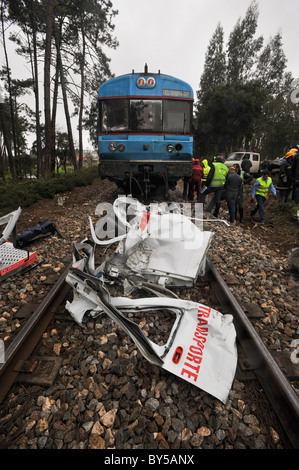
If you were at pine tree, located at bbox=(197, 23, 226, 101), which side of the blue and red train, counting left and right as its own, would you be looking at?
back

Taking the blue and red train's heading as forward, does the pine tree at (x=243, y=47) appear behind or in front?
behind

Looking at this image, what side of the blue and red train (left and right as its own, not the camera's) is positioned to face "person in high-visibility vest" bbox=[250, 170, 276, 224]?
left

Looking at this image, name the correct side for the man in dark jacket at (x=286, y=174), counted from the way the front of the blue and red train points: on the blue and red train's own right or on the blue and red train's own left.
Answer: on the blue and red train's own left

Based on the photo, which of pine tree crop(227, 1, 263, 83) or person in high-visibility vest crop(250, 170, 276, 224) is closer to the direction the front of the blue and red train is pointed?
the person in high-visibility vest

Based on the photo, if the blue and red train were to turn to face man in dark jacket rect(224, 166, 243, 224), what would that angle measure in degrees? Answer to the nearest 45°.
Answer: approximately 90° to its left

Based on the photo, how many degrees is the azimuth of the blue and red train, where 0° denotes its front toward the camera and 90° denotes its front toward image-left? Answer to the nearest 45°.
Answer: approximately 0°

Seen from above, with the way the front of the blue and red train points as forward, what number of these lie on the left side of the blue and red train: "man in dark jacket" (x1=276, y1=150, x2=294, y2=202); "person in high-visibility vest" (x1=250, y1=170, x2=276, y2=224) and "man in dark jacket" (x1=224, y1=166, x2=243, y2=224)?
3

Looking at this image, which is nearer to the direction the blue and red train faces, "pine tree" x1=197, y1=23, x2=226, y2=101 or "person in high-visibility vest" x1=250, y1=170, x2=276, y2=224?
the person in high-visibility vest

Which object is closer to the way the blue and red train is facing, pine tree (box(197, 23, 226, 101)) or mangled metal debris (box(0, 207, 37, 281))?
the mangled metal debris

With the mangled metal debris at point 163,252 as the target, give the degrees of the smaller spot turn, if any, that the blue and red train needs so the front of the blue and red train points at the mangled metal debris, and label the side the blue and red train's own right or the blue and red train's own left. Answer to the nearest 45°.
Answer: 0° — it already faces it
